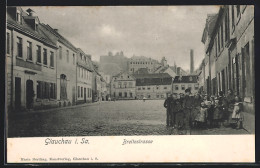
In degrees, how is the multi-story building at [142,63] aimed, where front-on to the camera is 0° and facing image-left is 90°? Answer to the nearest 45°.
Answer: approximately 0°

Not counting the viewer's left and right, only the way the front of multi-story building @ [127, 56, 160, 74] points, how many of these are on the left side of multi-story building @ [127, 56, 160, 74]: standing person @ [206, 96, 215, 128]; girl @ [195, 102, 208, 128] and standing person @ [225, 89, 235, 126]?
3

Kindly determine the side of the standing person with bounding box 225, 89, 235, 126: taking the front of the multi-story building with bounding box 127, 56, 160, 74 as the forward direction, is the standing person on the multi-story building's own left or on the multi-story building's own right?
on the multi-story building's own left
